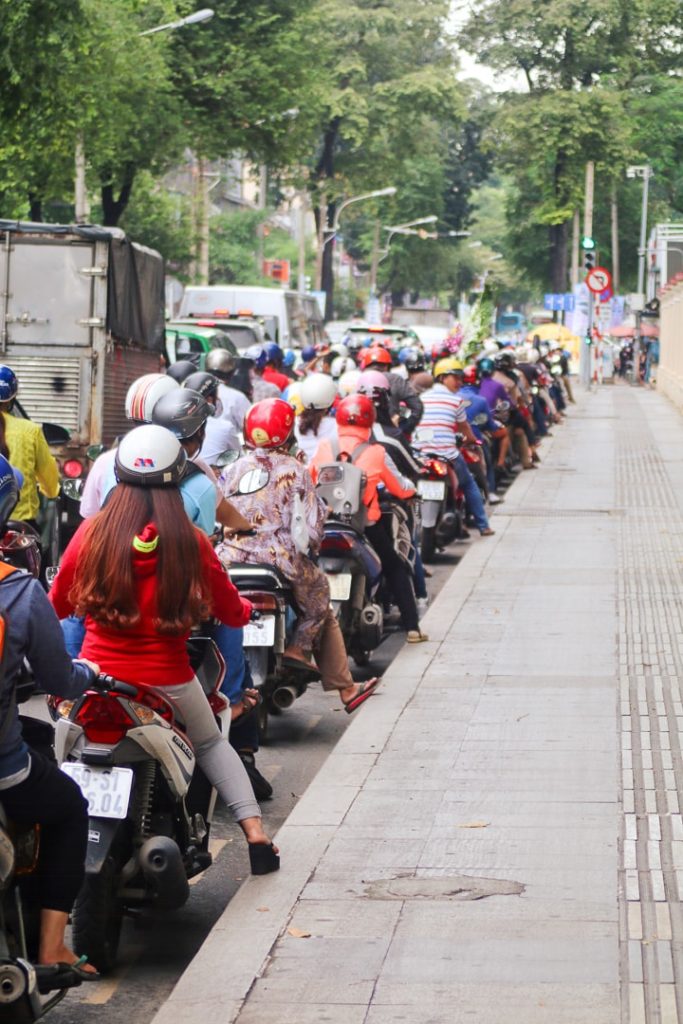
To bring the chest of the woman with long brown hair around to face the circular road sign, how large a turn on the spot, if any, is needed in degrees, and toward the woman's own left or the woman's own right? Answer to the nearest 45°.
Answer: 0° — they already face it

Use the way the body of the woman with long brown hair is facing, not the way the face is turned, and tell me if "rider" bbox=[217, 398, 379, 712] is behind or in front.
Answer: in front

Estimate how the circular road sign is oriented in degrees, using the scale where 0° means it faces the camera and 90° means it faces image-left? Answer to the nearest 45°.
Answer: approximately 0°

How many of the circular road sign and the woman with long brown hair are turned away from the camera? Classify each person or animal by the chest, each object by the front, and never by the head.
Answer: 1

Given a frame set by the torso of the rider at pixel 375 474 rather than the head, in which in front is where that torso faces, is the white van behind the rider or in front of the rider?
in front

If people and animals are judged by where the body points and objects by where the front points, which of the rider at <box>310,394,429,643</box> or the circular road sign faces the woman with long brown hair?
the circular road sign

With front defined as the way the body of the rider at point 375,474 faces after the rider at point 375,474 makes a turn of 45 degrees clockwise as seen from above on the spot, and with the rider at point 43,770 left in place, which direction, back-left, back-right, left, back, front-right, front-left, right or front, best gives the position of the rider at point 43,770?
back-right

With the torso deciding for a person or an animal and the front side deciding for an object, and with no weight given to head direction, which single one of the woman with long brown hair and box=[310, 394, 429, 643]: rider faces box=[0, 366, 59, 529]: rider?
the woman with long brown hair

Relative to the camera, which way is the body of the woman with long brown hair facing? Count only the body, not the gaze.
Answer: away from the camera

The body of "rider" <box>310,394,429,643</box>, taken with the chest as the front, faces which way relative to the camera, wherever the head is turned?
away from the camera

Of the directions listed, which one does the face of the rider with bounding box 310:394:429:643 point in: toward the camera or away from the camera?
away from the camera

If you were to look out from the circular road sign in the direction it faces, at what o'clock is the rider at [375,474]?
The rider is roughly at 12 o'clock from the circular road sign.

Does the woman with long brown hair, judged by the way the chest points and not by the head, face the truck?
yes

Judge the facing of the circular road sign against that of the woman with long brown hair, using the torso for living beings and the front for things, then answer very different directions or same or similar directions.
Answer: very different directions

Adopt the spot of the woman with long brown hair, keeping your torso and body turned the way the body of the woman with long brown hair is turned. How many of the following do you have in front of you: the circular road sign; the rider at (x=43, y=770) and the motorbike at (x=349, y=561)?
2

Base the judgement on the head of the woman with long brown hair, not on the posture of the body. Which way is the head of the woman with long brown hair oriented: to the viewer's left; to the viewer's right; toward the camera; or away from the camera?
away from the camera
